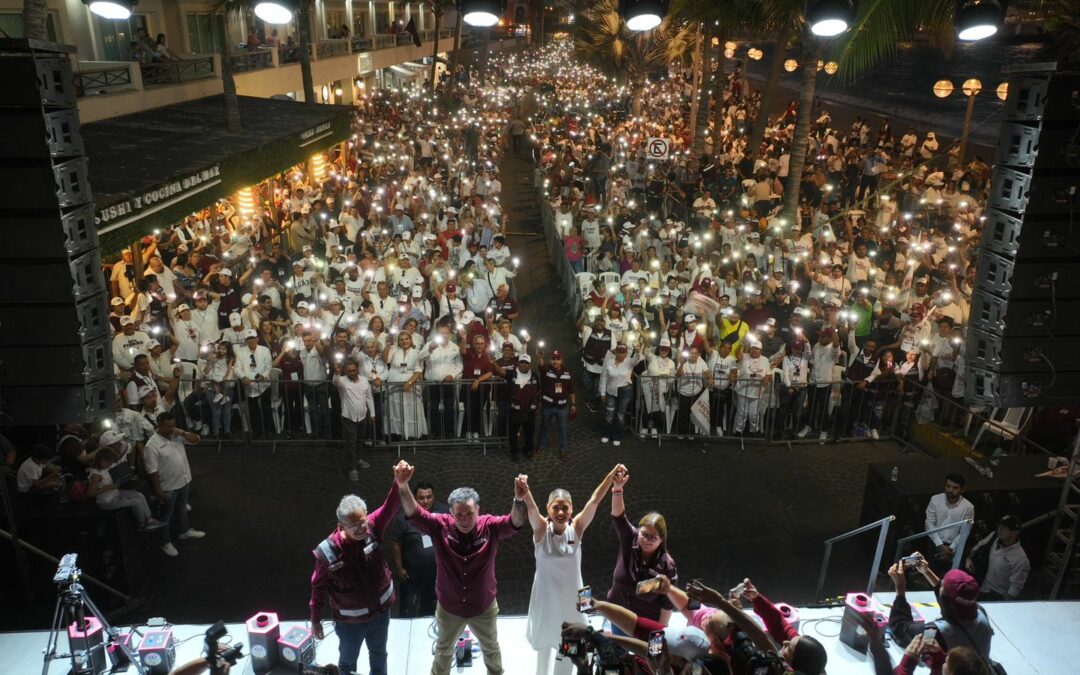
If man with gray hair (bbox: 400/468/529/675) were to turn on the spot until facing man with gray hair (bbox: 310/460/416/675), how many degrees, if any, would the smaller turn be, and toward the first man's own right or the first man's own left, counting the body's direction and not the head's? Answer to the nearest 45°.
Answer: approximately 90° to the first man's own right

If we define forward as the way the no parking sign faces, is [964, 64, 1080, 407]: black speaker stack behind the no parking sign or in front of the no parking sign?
in front

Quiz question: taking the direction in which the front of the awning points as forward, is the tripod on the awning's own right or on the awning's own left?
on the awning's own right

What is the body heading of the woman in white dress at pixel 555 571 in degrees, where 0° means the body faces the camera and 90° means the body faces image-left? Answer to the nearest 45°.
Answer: approximately 0°

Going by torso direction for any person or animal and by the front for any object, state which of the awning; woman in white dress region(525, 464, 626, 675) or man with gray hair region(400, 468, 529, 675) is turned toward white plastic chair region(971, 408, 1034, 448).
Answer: the awning

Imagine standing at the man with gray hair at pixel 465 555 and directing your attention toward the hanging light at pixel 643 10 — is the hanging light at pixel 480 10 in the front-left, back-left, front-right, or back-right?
front-left

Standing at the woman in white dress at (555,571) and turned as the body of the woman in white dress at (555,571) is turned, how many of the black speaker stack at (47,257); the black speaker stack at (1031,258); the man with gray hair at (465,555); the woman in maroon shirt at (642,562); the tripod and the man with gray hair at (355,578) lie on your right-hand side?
4

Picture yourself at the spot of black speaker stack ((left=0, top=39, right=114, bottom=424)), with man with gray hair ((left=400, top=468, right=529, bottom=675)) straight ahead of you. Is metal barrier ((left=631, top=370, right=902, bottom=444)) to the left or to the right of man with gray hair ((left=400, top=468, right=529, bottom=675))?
left

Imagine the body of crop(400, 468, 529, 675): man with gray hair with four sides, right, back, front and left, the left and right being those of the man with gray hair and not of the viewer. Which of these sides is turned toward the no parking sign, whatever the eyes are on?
back

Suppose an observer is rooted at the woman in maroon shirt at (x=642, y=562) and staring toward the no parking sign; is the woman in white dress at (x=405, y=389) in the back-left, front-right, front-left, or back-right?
front-left

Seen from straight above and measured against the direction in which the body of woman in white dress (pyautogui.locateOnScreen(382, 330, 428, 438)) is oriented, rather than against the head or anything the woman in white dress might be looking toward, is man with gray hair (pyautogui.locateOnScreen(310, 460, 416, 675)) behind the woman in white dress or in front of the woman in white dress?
in front

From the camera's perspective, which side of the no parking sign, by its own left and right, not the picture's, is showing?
front
